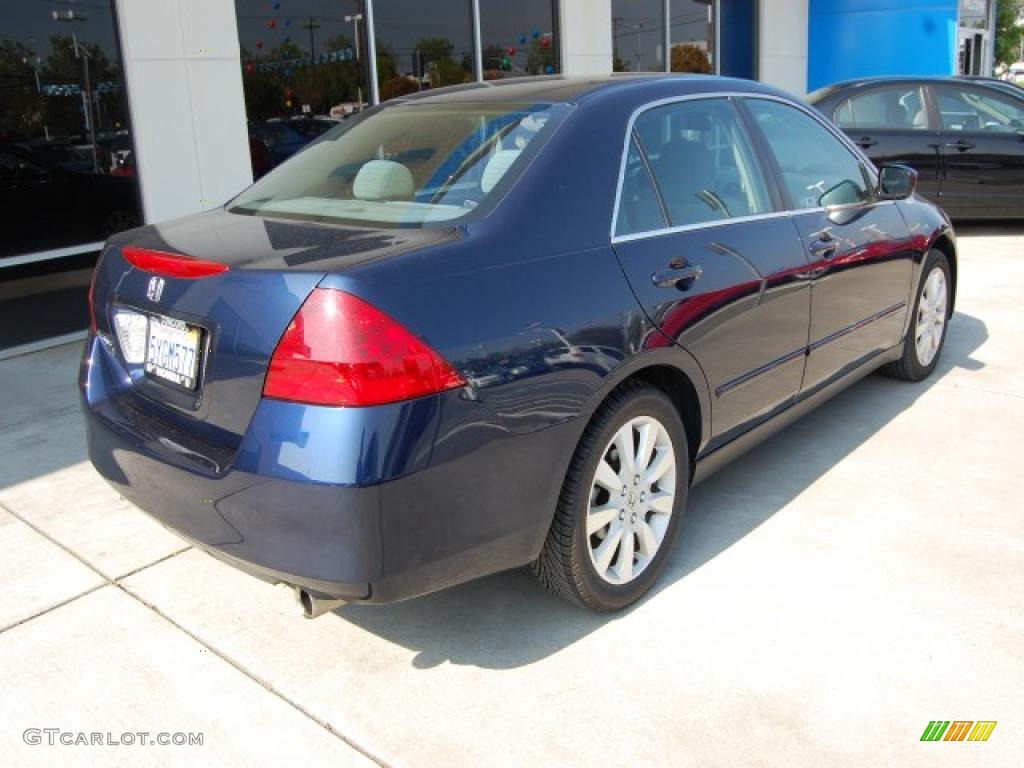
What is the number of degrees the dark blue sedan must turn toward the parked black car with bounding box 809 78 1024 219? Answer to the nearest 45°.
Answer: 0° — it already faces it

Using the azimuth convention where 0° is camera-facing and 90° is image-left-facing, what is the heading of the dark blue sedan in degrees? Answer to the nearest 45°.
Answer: approximately 225°

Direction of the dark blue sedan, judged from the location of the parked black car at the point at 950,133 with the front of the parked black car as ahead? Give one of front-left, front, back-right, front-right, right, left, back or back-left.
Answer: right

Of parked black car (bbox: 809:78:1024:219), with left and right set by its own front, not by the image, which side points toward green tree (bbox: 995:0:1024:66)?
left

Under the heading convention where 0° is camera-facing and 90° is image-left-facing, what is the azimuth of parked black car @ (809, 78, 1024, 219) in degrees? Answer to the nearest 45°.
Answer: approximately 270°

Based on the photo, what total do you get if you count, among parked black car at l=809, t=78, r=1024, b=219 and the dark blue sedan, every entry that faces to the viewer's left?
0

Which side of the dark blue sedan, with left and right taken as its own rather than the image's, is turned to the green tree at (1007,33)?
front
